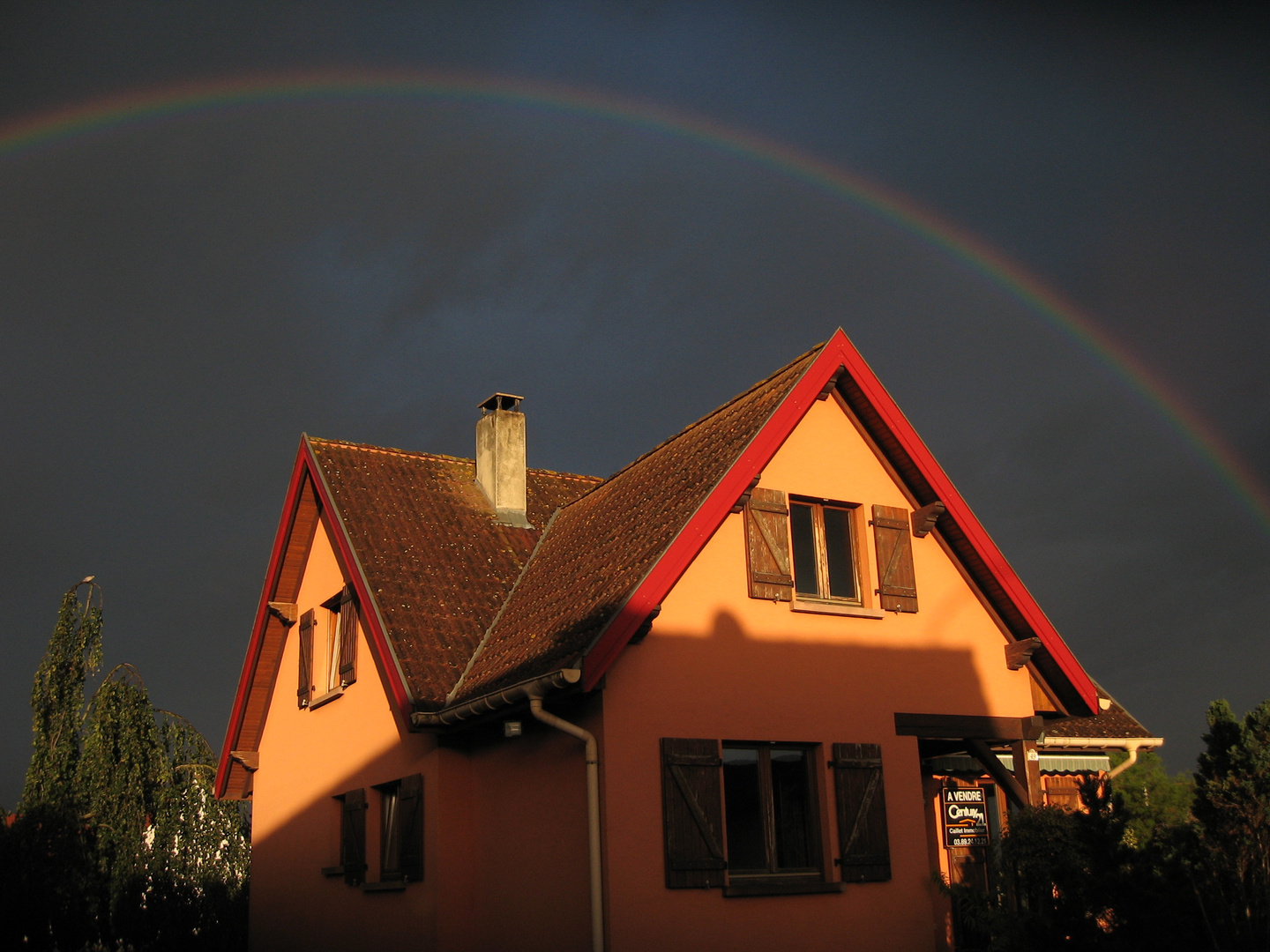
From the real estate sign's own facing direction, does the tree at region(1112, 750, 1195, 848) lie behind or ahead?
behind

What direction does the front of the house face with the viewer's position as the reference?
facing the viewer and to the right of the viewer

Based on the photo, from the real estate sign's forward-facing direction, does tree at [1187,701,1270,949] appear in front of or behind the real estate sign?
in front

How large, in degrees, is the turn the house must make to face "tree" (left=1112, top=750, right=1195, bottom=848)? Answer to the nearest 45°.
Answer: approximately 90° to its left

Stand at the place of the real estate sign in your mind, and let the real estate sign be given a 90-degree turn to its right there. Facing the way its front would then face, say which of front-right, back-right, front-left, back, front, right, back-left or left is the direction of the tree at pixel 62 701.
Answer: front

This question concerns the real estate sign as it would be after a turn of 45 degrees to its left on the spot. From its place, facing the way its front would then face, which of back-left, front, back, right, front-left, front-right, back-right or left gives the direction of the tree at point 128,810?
back-right

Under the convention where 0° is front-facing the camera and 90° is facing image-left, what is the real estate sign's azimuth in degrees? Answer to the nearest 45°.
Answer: approximately 0°
